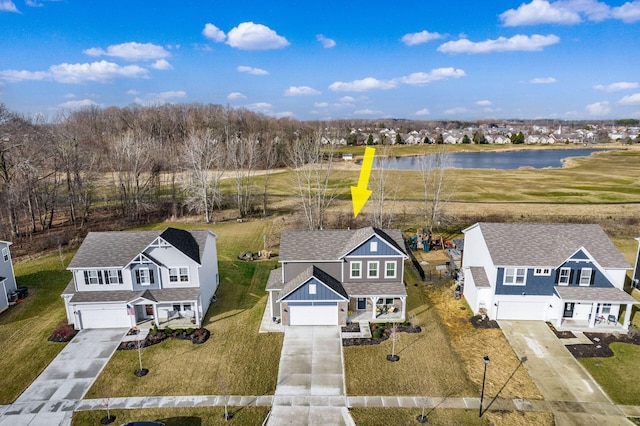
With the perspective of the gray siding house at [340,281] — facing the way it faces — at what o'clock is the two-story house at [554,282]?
The two-story house is roughly at 9 o'clock from the gray siding house.

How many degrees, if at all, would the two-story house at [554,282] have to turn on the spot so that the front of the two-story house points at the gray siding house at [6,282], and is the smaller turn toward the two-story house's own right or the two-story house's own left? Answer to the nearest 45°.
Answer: approximately 45° to the two-story house's own right

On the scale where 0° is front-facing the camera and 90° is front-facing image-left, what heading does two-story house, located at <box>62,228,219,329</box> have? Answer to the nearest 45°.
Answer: approximately 0°

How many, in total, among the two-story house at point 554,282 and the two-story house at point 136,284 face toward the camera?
2

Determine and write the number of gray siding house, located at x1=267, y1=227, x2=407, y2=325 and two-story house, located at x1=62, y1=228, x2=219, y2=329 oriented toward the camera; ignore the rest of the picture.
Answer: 2

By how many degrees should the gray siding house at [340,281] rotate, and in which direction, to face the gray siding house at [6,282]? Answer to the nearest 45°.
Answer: approximately 90° to its right

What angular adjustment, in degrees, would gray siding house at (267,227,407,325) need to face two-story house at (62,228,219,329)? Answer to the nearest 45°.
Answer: approximately 90° to its right

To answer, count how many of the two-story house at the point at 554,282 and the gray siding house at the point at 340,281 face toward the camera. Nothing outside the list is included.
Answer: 2

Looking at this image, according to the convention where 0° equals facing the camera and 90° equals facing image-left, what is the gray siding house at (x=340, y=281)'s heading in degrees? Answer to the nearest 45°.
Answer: approximately 0°

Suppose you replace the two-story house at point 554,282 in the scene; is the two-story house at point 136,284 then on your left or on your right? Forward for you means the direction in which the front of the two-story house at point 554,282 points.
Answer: on your right
